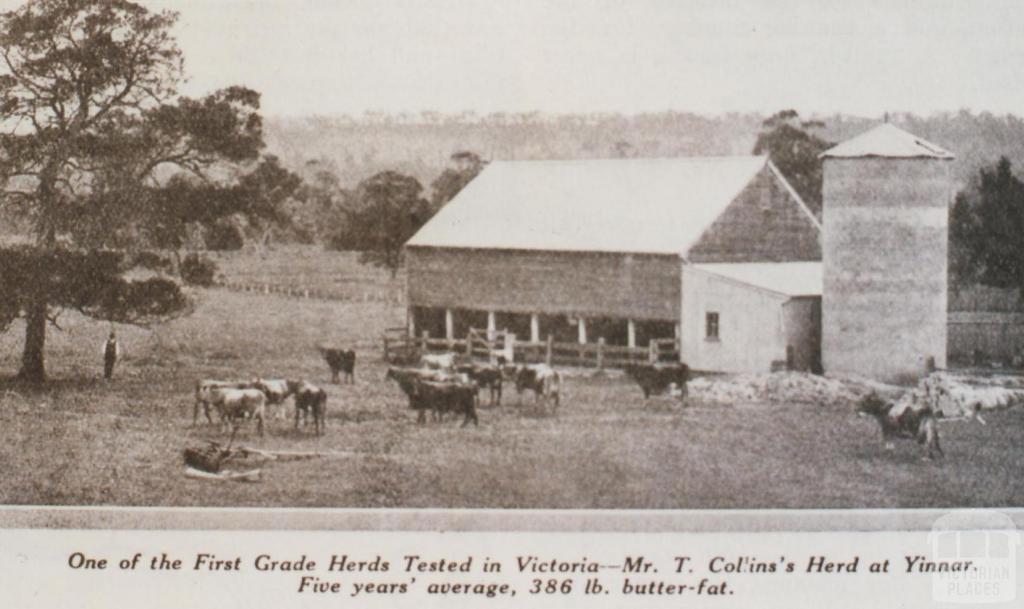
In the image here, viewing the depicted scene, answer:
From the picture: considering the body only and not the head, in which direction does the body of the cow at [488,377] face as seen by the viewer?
to the viewer's left

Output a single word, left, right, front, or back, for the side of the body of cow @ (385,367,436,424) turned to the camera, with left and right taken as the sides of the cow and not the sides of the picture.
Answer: left
